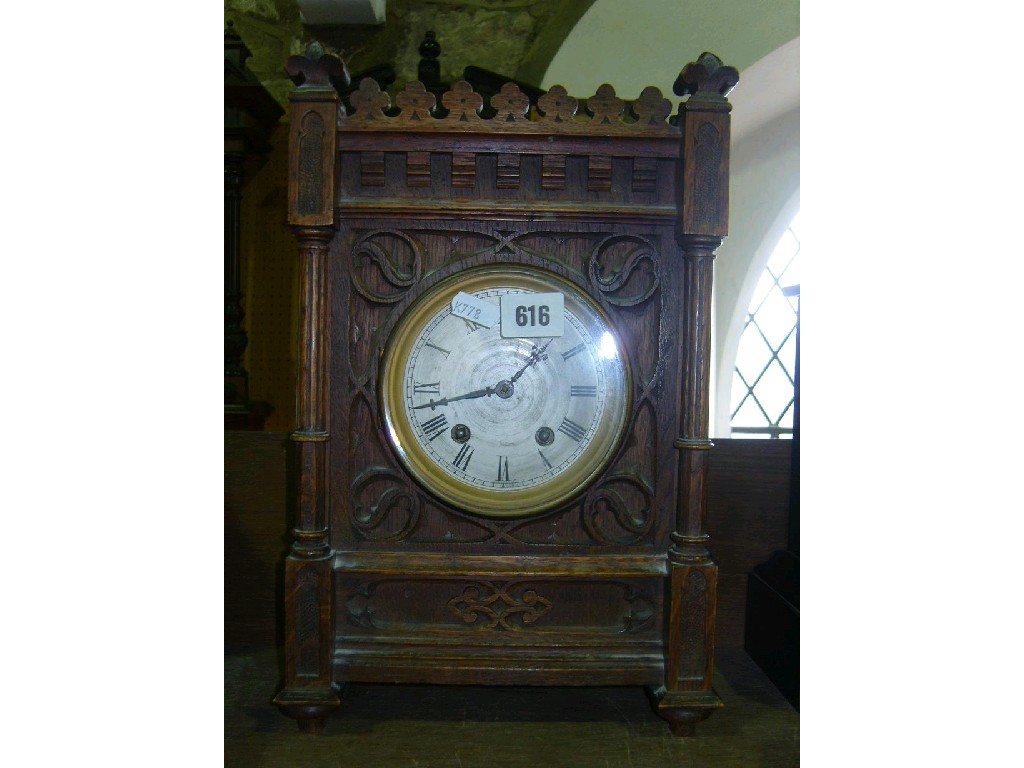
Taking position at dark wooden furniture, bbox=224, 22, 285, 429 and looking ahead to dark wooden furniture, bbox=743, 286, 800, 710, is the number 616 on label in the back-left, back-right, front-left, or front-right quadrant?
front-right

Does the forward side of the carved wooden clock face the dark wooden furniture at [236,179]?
no

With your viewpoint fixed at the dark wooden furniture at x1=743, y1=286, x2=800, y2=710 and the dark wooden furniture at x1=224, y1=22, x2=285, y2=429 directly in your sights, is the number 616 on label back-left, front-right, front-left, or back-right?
front-left

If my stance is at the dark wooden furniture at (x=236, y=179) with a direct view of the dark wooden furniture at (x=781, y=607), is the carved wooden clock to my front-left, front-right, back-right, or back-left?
front-right

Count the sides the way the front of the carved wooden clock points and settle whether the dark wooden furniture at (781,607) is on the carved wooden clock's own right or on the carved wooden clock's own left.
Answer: on the carved wooden clock's own left

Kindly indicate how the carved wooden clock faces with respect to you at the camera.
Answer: facing the viewer
